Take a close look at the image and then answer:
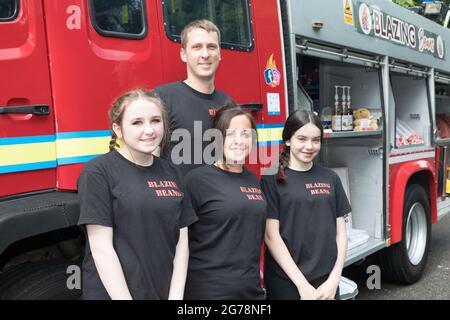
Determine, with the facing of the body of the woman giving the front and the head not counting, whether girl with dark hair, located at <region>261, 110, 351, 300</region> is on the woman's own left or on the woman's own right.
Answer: on the woman's own left

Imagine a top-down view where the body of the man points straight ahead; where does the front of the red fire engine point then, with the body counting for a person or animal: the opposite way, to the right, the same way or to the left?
to the right

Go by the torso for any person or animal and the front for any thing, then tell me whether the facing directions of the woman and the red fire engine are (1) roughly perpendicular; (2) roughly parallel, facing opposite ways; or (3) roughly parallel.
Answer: roughly perpendicular

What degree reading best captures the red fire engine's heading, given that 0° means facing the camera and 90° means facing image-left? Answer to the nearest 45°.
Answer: approximately 45°

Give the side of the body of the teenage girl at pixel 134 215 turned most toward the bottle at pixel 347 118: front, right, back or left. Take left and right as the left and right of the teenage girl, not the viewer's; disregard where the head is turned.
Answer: left

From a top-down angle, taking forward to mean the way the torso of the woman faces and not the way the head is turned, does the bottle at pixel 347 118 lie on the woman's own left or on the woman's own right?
on the woman's own left

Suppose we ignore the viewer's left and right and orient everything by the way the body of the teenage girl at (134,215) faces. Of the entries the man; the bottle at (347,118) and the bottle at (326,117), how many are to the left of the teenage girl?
3

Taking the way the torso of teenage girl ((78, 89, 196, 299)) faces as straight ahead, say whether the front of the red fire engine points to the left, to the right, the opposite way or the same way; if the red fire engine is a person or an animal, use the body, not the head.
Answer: to the right

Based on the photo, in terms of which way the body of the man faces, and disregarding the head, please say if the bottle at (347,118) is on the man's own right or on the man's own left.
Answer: on the man's own left
